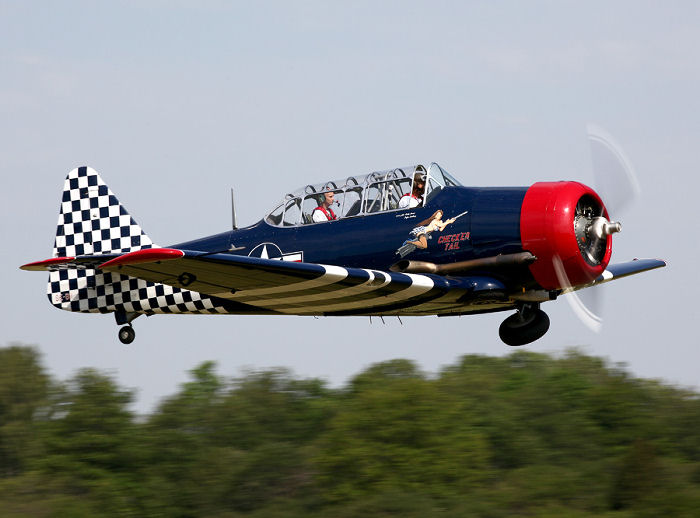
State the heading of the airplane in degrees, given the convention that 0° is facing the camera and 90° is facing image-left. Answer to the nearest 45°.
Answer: approximately 315°

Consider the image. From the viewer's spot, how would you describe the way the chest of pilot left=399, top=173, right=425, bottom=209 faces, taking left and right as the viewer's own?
facing to the right of the viewer

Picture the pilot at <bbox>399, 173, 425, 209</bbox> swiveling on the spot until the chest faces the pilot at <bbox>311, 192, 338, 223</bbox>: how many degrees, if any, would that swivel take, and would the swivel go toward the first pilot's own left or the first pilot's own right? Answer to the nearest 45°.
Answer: approximately 180°
